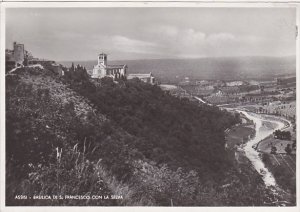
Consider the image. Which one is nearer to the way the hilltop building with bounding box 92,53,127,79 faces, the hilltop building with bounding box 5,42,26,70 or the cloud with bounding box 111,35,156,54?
the hilltop building

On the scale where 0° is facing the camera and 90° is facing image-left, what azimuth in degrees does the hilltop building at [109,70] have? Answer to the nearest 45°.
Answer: approximately 45°

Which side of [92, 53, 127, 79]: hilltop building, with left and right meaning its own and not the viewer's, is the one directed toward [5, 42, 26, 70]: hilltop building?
front

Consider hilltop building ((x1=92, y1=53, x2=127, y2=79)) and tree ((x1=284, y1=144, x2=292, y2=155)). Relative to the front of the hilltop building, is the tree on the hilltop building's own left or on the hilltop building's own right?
on the hilltop building's own left
